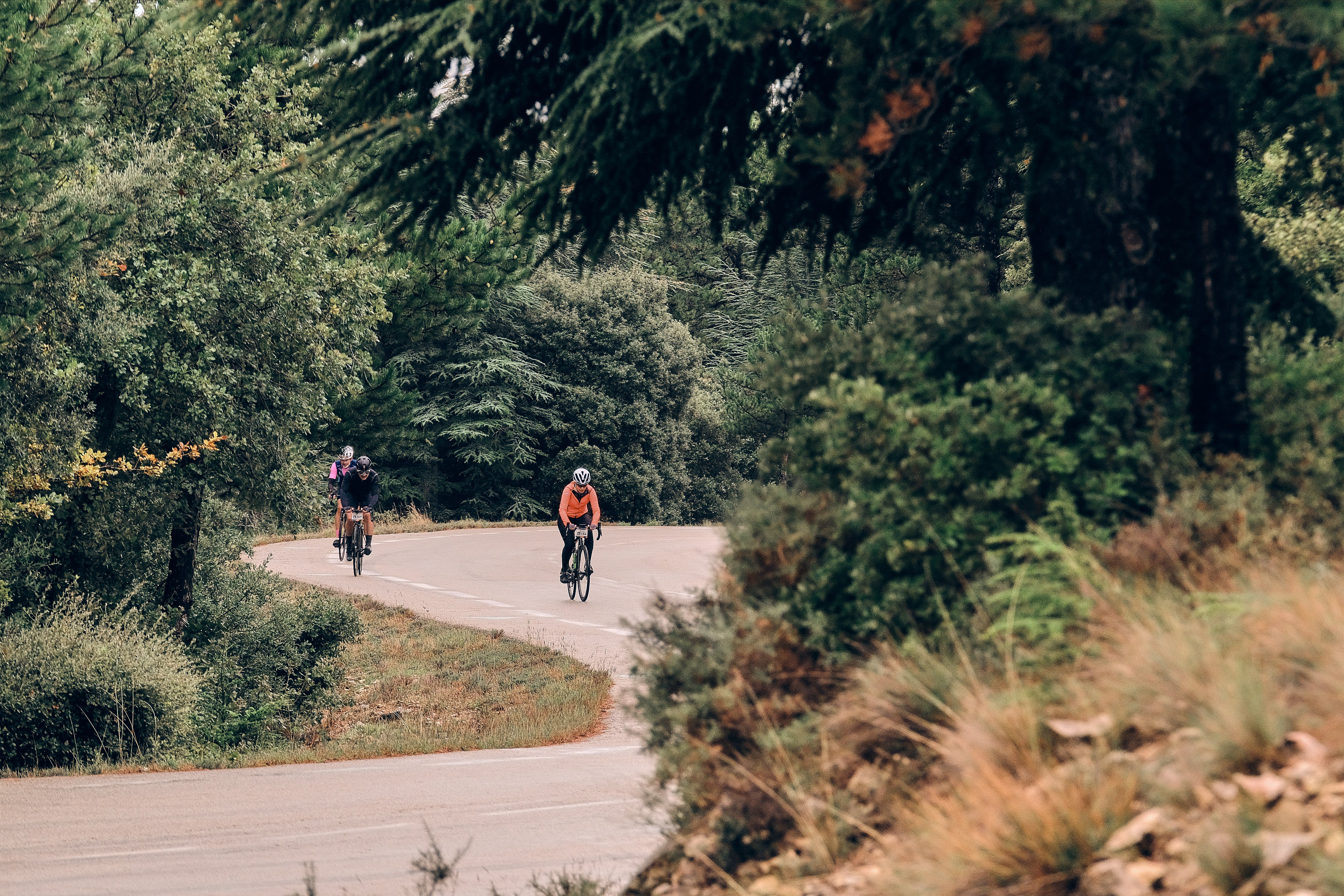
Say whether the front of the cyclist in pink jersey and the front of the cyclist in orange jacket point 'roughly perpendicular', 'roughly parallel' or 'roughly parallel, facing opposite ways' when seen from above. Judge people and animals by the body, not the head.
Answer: roughly parallel

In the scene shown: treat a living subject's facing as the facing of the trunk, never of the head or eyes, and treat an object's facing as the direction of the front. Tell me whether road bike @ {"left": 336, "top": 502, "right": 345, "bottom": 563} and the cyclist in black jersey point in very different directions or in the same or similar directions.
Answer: same or similar directions

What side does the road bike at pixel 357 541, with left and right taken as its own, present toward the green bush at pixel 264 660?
front

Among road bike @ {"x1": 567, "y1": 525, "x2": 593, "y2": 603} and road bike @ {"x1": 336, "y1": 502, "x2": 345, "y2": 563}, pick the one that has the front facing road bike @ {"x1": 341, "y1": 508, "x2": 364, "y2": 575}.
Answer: road bike @ {"x1": 336, "y1": 502, "x2": 345, "y2": 563}

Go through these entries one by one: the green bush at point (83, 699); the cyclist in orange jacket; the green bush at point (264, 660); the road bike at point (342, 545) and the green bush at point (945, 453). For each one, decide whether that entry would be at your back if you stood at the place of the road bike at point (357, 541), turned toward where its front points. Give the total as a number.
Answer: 1

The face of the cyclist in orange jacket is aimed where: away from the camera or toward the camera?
toward the camera

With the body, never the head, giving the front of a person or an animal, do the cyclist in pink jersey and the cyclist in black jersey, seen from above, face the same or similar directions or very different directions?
same or similar directions

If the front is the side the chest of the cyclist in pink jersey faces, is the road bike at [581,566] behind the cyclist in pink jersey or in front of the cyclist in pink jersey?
in front

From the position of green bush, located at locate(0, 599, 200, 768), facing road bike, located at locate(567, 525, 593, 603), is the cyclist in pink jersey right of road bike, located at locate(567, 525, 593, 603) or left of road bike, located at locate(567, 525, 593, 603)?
left

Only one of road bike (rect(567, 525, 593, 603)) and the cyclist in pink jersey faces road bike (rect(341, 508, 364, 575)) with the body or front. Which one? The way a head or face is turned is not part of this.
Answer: the cyclist in pink jersey

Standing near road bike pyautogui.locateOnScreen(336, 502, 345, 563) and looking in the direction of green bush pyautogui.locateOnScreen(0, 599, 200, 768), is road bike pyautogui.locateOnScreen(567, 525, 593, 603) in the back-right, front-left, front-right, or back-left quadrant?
front-left

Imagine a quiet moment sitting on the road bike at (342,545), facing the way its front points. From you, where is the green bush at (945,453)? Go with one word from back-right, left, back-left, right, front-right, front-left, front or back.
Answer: front

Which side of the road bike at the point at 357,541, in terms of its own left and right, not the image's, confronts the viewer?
front

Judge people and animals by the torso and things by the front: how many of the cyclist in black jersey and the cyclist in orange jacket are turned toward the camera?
2

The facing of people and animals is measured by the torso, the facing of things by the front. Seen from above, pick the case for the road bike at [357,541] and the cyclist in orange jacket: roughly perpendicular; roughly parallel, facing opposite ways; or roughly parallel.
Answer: roughly parallel

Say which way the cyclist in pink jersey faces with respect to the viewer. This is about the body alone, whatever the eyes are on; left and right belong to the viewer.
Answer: facing the viewer
